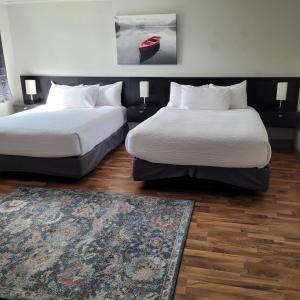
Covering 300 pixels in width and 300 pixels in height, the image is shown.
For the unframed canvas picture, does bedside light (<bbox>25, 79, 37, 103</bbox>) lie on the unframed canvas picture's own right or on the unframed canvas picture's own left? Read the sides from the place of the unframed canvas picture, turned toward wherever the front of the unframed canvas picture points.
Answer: on the unframed canvas picture's own right

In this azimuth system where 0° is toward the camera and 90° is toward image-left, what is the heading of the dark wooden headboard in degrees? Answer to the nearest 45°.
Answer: approximately 0°

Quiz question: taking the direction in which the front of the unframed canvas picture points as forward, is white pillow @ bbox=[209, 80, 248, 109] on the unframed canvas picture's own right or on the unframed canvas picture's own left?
on the unframed canvas picture's own left

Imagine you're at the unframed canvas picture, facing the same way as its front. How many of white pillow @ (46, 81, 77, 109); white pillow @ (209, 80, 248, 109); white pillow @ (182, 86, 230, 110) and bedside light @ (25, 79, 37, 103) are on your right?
2

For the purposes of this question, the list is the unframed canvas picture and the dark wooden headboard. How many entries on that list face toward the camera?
2

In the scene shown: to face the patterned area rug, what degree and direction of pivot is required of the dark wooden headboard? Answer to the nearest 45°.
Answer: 0° — it already faces it

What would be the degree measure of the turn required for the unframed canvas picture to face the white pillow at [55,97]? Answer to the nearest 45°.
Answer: approximately 90° to its right

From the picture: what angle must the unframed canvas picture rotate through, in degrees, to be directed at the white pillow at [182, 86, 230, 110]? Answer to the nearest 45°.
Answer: approximately 45° to its left
